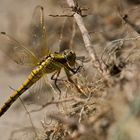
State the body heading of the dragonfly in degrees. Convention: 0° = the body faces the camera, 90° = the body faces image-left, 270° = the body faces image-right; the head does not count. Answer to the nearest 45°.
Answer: approximately 270°
